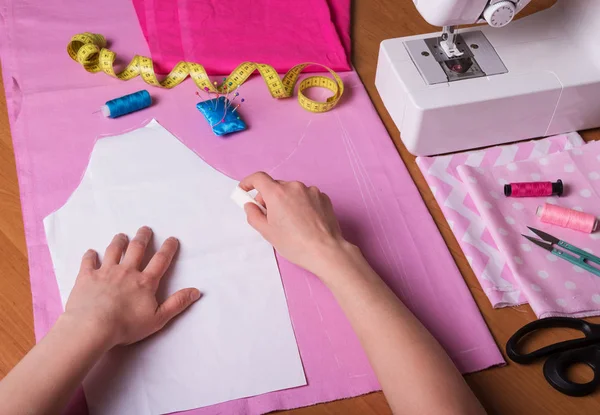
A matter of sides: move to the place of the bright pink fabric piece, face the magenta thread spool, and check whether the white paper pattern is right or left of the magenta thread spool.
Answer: right

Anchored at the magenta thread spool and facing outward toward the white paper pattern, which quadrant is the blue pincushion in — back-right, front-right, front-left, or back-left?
front-right

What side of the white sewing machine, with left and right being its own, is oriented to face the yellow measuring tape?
right

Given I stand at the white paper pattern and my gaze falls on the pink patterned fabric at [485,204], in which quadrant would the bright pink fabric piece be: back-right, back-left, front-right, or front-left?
front-left

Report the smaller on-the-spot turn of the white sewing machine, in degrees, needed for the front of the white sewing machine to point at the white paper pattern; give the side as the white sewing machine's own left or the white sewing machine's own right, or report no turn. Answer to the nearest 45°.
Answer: approximately 45° to the white sewing machine's own right

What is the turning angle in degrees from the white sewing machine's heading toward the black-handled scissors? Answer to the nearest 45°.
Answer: approximately 45° to its left

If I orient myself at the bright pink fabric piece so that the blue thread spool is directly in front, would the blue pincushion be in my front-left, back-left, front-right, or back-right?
front-left

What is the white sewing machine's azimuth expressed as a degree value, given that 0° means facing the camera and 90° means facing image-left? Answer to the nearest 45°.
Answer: approximately 0°

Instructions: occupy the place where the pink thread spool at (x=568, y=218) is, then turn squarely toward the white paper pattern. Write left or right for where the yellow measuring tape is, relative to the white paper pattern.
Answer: right

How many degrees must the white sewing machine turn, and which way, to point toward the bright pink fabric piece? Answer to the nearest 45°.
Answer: approximately 90° to its right
